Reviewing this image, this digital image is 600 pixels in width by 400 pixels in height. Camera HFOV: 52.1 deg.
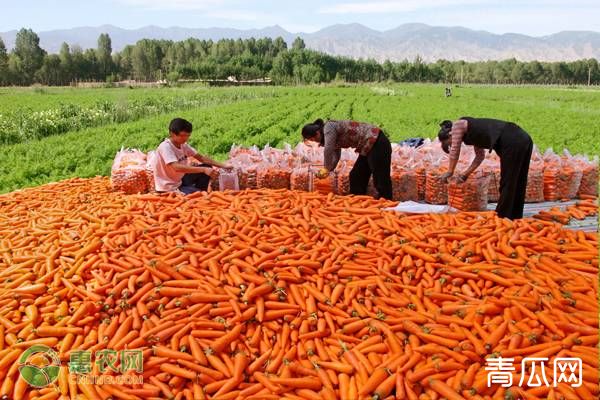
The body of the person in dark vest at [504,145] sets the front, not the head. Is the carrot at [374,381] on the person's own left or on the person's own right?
on the person's own left

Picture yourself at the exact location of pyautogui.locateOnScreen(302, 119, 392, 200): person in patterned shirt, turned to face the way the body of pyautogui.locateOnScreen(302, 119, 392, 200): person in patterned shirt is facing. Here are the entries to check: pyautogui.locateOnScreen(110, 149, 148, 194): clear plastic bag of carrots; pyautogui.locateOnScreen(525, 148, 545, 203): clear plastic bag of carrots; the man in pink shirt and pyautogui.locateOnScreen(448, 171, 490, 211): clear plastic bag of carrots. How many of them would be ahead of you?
2

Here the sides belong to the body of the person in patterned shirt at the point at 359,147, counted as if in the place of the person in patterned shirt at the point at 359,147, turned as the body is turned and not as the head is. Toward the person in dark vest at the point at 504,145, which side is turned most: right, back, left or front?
back

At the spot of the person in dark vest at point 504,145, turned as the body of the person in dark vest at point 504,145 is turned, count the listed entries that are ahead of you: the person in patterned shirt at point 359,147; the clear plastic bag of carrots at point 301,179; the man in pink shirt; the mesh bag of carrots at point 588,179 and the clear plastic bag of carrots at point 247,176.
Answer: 4

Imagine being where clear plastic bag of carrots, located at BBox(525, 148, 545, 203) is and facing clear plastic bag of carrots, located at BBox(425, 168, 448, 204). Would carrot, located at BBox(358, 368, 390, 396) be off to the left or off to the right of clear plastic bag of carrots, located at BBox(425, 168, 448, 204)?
left

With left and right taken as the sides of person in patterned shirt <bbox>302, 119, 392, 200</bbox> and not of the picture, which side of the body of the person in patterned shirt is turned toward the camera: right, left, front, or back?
left

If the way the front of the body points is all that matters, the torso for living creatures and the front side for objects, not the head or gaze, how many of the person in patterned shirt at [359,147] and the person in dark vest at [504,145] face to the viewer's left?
2

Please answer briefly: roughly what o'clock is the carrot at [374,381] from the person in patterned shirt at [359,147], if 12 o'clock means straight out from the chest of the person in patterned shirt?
The carrot is roughly at 9 o'clock from the person in patterned shirt.

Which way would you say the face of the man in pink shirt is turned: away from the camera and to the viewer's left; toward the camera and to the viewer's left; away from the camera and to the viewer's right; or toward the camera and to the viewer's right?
toward the camera and to the viewer's right

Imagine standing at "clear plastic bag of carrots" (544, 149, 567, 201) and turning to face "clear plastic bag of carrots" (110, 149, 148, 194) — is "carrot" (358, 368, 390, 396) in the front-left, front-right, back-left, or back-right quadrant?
front-left

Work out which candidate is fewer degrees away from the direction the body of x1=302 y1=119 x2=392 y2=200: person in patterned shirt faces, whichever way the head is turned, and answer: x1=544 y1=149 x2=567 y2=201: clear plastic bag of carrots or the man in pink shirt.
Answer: the man in pink shirt

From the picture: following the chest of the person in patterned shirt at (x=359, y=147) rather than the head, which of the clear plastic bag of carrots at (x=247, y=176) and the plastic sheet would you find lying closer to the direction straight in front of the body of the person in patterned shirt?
the clear plastic bag of carrots

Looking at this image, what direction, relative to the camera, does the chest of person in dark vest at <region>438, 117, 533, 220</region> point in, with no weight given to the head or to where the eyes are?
to the viewer's left

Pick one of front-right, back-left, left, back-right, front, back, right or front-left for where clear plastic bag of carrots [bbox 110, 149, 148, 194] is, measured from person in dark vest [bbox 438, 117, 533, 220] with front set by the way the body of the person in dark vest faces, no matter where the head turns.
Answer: front
